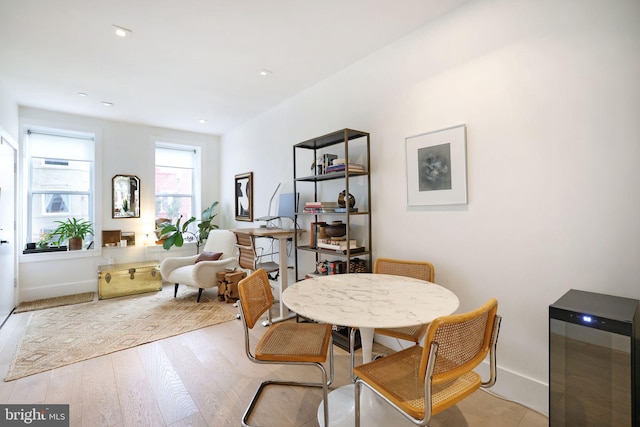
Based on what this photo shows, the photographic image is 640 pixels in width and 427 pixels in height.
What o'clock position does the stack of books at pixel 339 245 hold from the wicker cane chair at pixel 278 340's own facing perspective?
The stack of books is roughly at 10 o'clock from the wicker cane chair.

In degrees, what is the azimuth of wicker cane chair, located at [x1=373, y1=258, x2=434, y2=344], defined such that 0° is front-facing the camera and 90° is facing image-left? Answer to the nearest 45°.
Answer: approximately 45°

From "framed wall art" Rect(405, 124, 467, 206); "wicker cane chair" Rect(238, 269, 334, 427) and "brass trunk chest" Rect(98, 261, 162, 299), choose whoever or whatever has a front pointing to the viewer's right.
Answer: the wicker cane chair

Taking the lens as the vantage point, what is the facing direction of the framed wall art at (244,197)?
facing the viewer and to the left of the viewer

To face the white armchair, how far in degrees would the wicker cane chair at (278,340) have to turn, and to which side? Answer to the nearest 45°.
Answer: approximately 135° to its left

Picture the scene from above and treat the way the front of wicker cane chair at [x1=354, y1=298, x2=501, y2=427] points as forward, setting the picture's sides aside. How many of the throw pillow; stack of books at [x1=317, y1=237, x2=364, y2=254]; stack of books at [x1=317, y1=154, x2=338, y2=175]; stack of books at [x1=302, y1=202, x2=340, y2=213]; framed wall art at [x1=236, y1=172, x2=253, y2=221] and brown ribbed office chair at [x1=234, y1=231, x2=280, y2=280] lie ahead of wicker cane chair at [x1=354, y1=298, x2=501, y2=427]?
6

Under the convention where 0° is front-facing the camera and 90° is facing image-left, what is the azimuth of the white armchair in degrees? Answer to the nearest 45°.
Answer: approximately 45°

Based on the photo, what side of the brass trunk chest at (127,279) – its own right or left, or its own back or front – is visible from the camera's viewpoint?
front

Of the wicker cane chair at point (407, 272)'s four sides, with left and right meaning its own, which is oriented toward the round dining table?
front

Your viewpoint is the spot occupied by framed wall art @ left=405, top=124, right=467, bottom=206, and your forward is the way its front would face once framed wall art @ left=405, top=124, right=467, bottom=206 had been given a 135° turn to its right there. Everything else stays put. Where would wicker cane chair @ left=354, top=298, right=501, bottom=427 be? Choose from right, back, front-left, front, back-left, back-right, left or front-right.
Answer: back

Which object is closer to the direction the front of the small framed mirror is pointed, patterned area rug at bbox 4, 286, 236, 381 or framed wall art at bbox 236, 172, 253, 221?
the patterned area rug

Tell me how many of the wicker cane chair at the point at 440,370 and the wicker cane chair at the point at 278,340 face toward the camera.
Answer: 0

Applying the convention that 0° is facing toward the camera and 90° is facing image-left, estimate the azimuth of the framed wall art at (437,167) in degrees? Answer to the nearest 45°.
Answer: approximately 45°

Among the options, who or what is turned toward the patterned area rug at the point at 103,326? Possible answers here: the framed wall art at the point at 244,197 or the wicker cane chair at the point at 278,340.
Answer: the framed wall art
